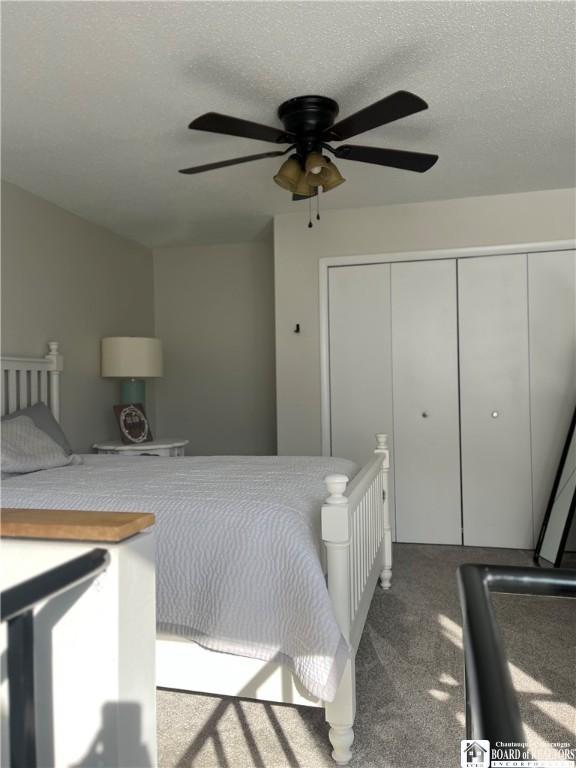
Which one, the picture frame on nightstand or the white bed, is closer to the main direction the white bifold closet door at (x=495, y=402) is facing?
the white bed

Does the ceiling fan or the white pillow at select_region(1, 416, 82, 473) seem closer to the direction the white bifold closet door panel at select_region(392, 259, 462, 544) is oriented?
the ceiling fan

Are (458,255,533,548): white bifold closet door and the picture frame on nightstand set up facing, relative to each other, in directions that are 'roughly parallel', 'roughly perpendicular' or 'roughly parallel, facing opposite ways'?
roughly perpendicular

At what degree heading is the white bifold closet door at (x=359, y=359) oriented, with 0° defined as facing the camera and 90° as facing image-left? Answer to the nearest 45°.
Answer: approximately 0°

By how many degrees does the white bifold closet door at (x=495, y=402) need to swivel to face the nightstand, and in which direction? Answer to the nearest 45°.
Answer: approximately 90° to its right

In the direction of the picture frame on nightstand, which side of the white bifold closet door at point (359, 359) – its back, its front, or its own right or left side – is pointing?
right

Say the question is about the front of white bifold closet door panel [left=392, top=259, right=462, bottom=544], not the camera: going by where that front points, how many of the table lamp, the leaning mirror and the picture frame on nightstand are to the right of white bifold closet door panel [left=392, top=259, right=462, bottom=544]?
2

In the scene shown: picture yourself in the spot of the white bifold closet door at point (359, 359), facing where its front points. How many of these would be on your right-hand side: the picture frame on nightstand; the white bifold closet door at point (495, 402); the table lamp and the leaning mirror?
2

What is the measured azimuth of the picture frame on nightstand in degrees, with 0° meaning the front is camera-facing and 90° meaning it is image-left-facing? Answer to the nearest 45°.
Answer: approximately 315°
